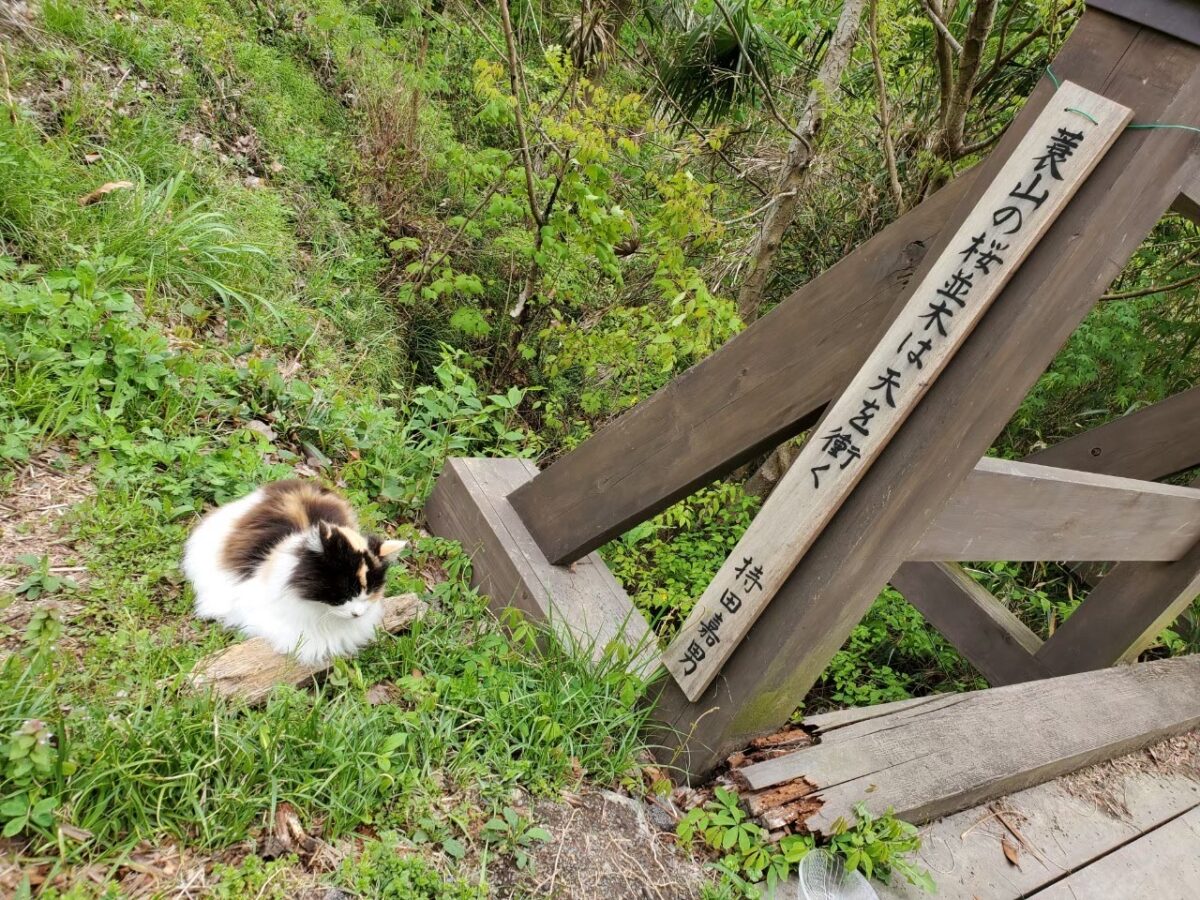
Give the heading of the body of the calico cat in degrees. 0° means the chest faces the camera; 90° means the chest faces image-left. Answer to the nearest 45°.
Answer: approximately 315°

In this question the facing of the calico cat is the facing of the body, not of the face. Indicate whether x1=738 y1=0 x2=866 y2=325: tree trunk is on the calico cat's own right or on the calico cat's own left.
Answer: on the calico cat's own left

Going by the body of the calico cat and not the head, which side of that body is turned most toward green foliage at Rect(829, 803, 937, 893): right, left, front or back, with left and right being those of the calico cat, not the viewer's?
front

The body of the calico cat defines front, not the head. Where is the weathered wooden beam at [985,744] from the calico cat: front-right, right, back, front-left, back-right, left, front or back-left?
front-left

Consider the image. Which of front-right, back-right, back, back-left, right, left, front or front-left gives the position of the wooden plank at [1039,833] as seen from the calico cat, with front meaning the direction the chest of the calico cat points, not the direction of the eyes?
front-left

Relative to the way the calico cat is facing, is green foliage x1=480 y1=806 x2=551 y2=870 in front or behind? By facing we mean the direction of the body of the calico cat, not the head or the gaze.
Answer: in front

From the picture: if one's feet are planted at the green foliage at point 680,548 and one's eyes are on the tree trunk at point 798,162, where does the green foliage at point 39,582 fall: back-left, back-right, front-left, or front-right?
back-left

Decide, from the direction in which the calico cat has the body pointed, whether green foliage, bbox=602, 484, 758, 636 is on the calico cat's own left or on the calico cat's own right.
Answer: on the calico cat's own left

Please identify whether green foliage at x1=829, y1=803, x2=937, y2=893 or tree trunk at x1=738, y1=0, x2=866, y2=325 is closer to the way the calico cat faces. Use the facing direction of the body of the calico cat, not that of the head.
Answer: the green foliage
